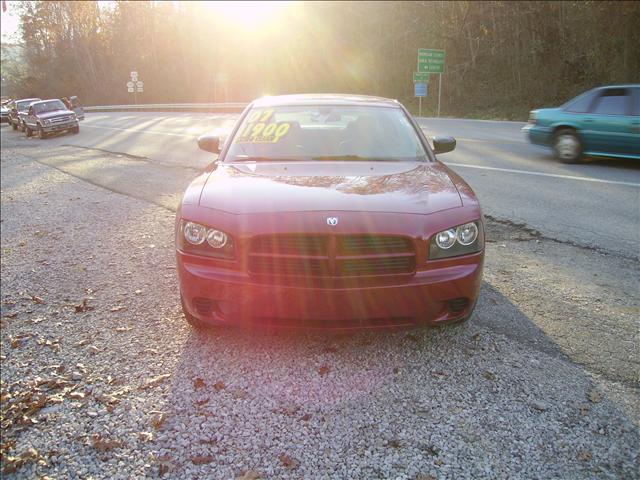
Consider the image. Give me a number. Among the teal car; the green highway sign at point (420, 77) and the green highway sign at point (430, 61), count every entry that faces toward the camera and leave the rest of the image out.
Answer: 2

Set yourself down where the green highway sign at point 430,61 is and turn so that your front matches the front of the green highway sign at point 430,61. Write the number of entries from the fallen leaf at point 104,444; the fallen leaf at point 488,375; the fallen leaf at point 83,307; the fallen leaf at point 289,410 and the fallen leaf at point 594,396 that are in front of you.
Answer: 5

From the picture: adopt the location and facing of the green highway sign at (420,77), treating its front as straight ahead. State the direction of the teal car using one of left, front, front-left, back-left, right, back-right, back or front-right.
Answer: front

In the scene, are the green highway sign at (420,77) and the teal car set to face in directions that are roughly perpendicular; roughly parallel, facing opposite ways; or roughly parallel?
roughly perpendicular

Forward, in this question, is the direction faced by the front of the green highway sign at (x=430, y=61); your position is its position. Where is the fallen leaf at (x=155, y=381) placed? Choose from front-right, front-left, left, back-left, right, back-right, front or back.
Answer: front

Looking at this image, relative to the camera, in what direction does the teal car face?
facing to the right of the viewer

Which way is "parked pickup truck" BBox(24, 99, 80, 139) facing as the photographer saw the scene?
facing the viewer and to the right of the viewer

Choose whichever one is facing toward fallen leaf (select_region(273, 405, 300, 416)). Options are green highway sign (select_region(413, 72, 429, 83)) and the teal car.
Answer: the green highway sign

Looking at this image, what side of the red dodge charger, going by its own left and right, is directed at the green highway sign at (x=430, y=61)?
back

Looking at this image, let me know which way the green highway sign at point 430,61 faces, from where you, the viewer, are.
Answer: facing the viewer

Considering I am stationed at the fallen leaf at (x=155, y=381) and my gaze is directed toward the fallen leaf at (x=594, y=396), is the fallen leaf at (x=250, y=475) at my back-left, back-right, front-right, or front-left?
front-right

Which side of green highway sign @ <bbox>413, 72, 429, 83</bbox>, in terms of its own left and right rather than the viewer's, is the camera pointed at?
front

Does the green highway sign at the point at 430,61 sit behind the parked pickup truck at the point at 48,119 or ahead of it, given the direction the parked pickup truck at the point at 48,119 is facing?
ahead

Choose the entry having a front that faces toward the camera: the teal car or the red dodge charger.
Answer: the red dodge charger

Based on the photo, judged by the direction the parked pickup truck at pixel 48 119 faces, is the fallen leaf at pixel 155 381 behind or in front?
in front

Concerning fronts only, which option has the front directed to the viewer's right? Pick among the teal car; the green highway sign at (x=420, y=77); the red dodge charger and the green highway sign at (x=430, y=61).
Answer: the teal car

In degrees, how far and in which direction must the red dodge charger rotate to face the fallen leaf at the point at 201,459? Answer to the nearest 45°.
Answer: approximately 45° to its right

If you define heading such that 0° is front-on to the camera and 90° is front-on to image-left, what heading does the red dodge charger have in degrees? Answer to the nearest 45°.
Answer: approximately 0°
